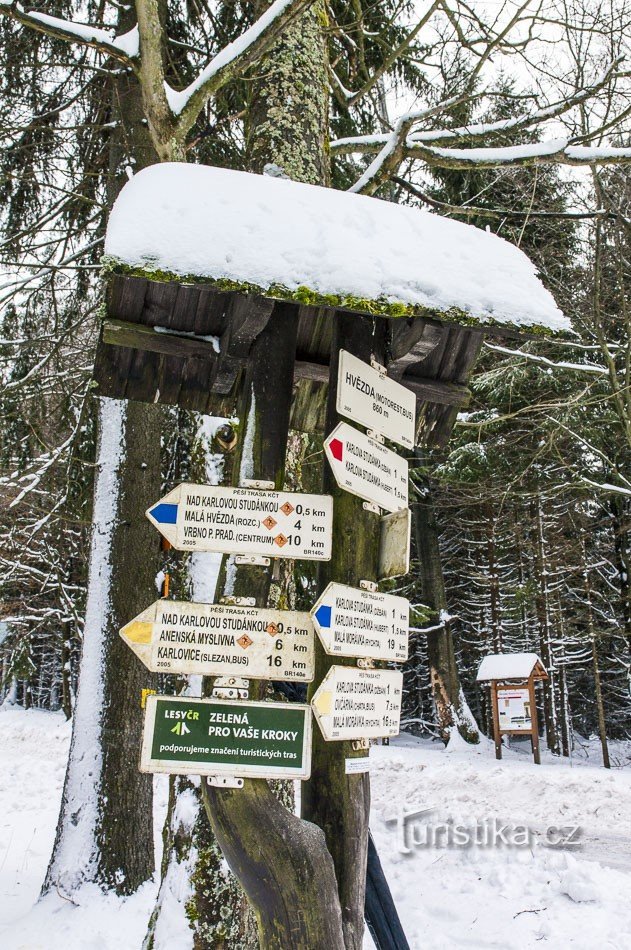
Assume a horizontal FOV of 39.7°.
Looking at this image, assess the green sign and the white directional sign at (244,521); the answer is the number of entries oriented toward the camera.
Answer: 2

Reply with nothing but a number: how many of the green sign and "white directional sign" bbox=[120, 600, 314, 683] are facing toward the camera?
2

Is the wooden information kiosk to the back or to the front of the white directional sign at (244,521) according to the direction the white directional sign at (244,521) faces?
to the back

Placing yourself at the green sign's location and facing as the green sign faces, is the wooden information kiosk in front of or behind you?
behind

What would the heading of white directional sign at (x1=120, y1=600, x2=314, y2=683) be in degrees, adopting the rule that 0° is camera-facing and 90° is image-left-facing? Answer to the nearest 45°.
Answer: approximately 0°

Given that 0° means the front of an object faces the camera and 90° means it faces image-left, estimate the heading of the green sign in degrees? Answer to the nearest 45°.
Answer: approximately 0°
